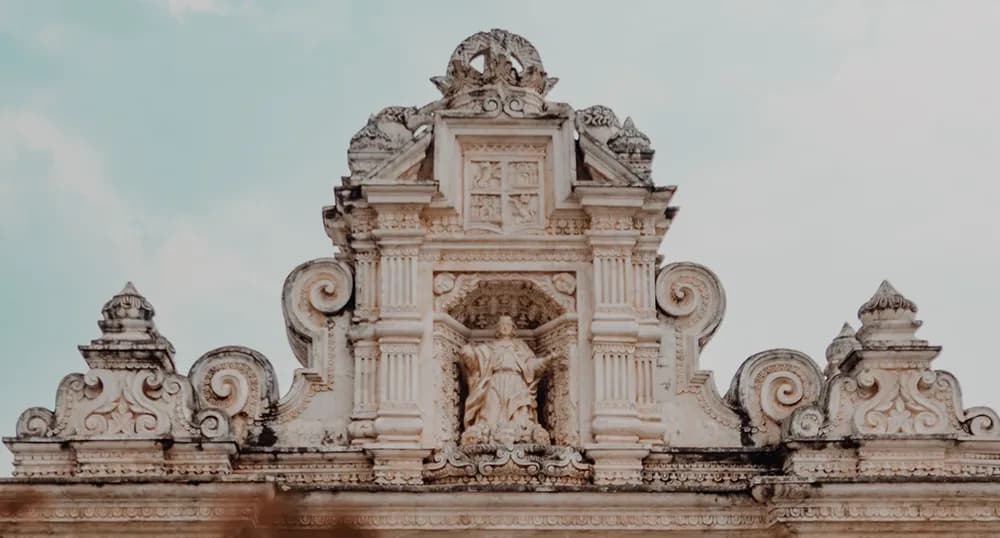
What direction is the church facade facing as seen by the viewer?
toward the camera

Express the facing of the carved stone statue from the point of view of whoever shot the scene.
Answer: facing the viewer
